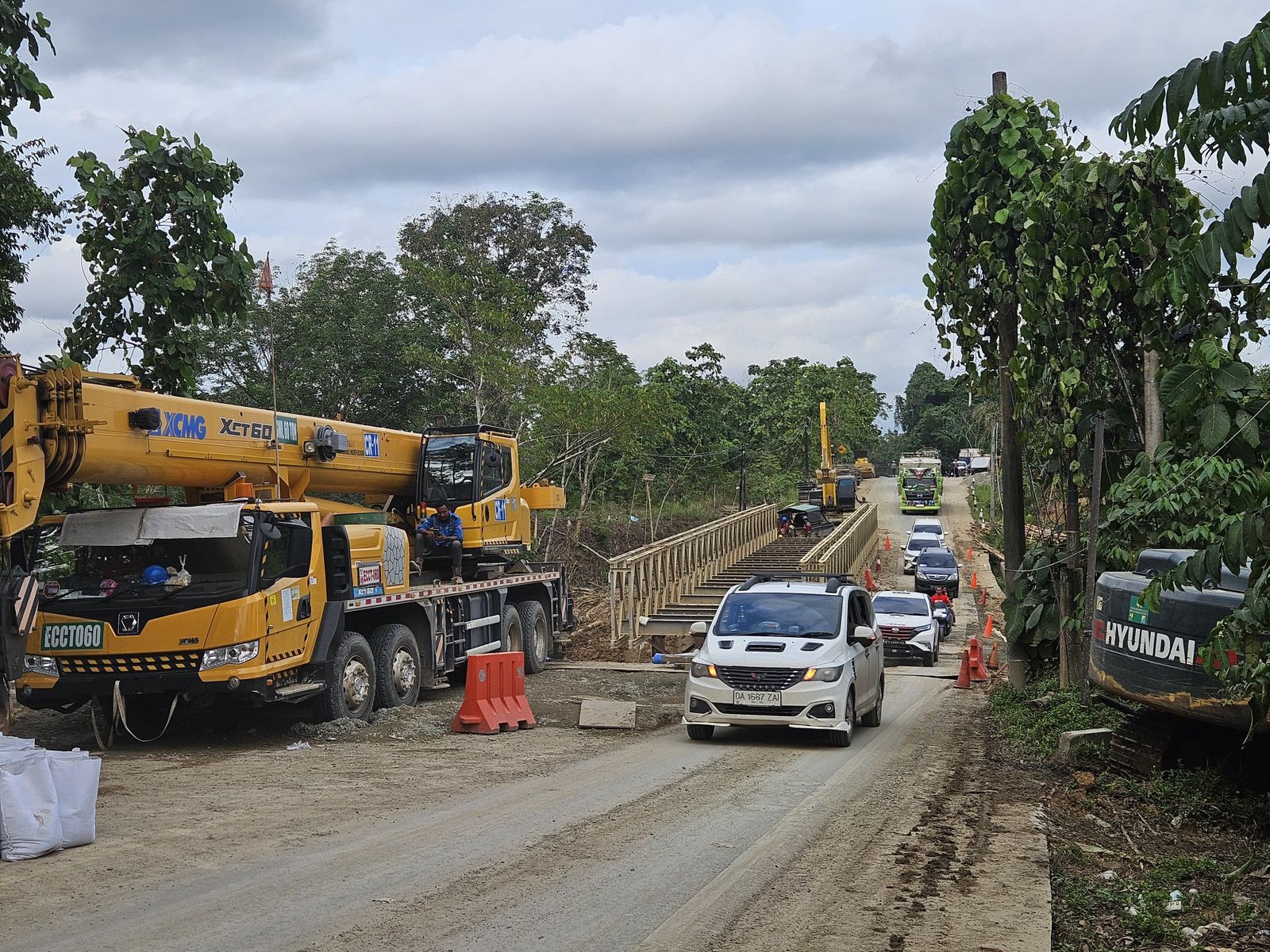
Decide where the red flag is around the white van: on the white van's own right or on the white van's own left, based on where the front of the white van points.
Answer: on the white van's own right

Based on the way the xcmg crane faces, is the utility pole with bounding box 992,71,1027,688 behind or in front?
behind

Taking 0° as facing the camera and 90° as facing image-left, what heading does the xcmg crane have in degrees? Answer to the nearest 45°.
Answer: approximately 45°

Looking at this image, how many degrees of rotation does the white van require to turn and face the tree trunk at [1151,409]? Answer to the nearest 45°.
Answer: approximately 90° to its left

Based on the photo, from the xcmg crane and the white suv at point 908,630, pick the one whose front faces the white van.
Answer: the white suv

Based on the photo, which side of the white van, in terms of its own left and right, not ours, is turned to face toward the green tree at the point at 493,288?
back

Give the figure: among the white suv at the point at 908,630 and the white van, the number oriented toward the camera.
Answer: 2

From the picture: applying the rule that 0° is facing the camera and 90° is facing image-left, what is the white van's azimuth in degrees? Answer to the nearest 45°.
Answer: approximately 0°
